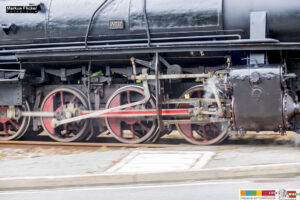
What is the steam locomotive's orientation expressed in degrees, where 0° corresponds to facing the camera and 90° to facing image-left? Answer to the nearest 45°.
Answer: approximately 270°
